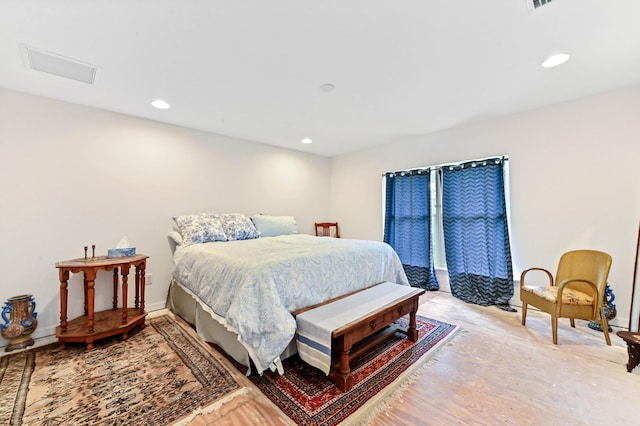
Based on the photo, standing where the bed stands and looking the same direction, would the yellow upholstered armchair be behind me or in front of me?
in front

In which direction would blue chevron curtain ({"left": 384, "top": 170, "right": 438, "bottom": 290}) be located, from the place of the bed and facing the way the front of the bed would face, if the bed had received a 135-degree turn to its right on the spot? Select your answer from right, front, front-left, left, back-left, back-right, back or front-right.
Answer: back-right

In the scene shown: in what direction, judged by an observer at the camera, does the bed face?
facing the viewer and to the right of the viewer

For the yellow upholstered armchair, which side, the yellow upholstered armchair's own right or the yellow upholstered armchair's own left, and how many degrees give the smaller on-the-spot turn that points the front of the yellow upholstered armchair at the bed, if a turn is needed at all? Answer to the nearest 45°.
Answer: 0° — it already faces it

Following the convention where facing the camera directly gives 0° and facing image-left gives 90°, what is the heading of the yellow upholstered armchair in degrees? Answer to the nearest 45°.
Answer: approximately 45°

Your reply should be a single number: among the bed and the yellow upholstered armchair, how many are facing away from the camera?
0

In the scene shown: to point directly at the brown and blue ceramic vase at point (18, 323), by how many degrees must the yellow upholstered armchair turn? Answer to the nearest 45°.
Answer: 0° — it already faces it

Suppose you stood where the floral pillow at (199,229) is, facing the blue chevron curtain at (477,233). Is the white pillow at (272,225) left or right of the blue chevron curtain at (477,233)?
left
